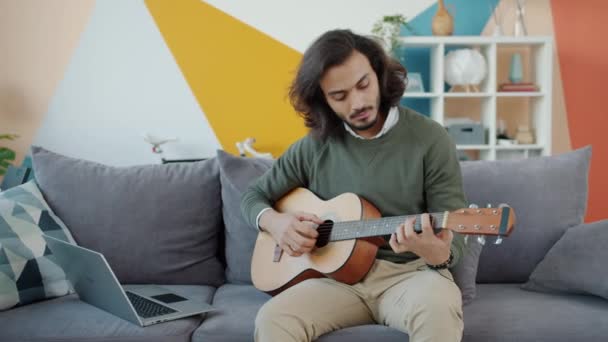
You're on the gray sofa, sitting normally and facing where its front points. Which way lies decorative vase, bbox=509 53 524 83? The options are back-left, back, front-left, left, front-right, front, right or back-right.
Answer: back-left

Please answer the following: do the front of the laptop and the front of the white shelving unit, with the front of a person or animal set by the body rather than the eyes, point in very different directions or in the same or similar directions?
very different directions

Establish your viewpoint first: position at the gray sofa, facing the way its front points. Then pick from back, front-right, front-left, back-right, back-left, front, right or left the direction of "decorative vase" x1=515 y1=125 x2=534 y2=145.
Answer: back-left

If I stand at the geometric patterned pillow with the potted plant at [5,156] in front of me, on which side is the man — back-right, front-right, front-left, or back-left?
back-right

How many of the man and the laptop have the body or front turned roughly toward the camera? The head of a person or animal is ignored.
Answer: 1

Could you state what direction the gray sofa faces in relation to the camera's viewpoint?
facing the viewer

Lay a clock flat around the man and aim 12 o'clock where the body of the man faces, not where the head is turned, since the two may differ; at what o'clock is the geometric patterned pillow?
The geometric patterned pillow is roughly at 3 o'clock from the man.

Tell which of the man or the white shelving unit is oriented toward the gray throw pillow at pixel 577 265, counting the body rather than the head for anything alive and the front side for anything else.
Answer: the white shelving unit

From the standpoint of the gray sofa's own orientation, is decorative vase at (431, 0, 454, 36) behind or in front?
behind

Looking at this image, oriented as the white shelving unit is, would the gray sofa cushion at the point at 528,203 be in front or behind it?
in front

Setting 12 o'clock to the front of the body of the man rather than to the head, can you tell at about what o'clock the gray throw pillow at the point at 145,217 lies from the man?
The gray throw pillow is roughly at 4 o'clock from the man.

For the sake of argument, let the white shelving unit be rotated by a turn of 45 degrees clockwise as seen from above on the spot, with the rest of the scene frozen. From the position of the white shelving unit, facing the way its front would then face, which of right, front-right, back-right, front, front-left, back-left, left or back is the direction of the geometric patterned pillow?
front

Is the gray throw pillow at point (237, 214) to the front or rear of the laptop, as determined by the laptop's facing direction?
to the front

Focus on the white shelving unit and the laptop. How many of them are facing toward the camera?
1

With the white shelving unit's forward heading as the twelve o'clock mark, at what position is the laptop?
The laptop is roughly at 1 o'clock from the white shelving unit.

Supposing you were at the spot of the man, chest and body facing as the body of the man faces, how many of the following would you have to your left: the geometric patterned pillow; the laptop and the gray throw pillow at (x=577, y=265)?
1

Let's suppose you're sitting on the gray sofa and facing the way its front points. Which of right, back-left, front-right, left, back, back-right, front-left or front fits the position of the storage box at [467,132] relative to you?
back-left

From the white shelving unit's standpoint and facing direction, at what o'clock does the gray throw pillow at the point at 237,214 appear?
The gray throw pillow is roughly at 1 o'clock from the white shelving unit.

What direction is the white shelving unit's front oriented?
toward the camera
